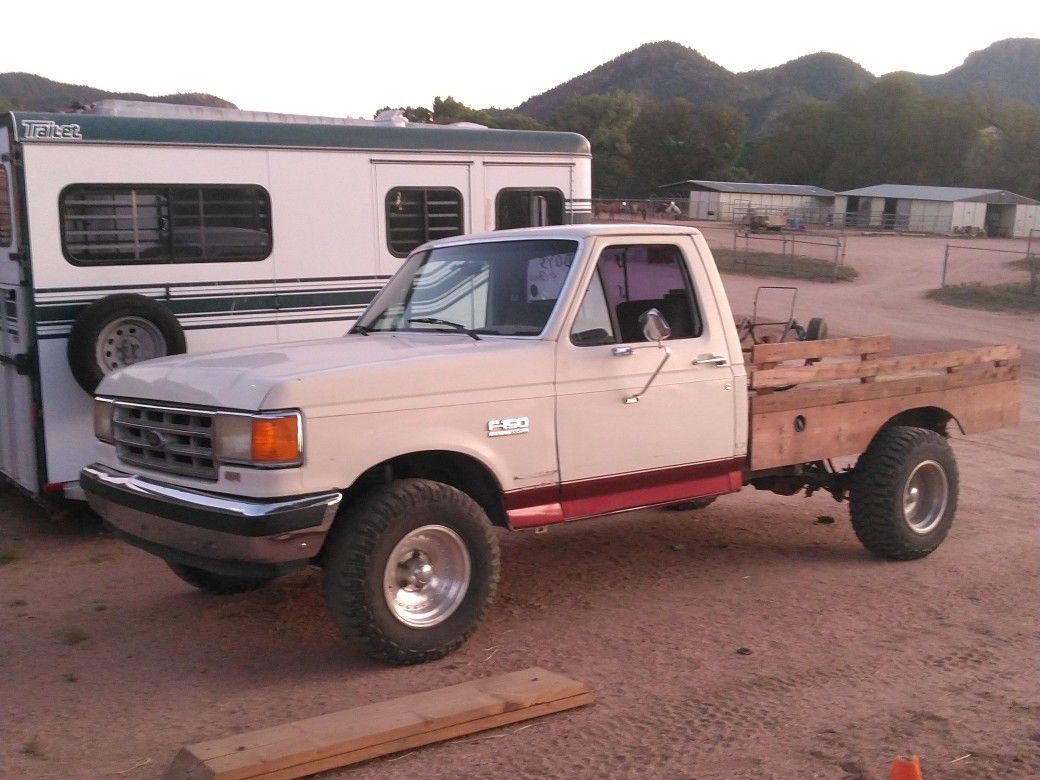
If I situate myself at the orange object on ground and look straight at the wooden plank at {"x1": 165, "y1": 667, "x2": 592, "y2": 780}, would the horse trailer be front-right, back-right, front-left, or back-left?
front-right

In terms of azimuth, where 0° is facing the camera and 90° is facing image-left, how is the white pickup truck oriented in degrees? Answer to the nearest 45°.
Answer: approximately 45°

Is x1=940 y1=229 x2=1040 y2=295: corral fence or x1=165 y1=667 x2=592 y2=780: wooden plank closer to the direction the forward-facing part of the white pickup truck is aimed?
the wooden plank

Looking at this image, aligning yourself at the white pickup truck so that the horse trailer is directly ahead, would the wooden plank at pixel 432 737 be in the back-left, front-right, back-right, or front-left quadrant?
back-left

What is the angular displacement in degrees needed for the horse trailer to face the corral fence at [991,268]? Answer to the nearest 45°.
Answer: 0° — it already faces it

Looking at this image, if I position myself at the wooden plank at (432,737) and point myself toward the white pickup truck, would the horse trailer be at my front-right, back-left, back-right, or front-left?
front-left

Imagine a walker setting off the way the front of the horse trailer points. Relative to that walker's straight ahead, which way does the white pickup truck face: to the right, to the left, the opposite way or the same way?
the opposite way

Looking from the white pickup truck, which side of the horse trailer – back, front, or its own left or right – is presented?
right

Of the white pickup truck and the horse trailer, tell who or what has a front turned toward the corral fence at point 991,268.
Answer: the horse trailer

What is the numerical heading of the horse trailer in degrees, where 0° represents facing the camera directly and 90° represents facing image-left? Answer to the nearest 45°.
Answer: approximately 225°

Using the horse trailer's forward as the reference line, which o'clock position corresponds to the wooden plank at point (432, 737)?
The wooden plank is roughly at 4 o'clock from the horse trailer.

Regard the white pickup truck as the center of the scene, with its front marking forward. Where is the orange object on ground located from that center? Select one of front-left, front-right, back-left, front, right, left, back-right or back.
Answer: left

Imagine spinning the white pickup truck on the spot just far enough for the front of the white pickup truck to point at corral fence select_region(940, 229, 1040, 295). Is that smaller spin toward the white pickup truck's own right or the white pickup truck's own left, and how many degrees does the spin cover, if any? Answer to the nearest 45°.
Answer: approximately 180°

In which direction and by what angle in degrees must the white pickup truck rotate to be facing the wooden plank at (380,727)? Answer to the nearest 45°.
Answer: approximately 45° to its left
